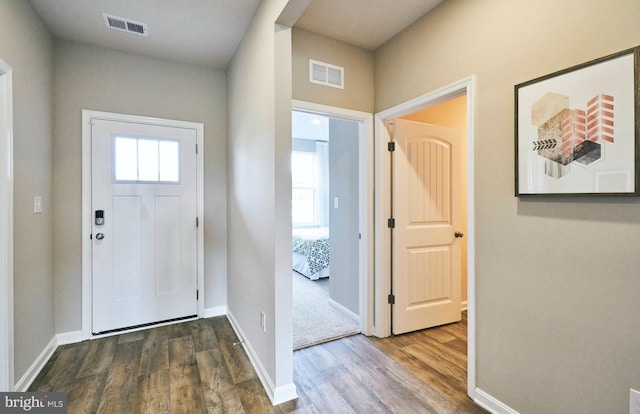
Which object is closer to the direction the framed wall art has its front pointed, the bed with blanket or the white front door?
the white front door

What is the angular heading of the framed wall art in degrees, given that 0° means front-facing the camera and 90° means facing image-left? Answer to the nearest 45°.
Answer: approximately 45°

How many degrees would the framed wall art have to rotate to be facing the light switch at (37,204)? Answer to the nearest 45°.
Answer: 0° — it already faces it

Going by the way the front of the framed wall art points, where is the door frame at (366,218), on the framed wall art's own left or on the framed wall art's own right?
on the framed wall art's own right

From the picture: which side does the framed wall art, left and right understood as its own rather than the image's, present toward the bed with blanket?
right

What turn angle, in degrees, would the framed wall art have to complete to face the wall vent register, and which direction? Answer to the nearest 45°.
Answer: approximately 45° to its right

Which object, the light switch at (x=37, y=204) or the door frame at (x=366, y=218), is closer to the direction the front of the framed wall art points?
the light switch

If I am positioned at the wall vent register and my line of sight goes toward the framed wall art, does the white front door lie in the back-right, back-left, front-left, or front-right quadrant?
back-right

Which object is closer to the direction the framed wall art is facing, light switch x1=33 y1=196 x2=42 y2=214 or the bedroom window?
the light switch

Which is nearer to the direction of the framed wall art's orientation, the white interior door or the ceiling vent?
the ceiling vent
